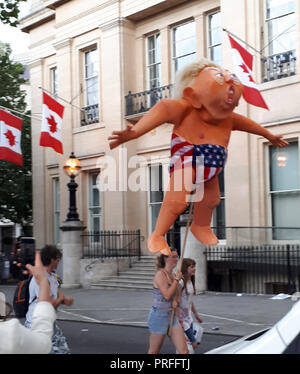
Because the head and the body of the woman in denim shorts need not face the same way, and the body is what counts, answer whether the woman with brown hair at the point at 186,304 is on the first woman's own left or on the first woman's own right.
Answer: on the first woman's own left

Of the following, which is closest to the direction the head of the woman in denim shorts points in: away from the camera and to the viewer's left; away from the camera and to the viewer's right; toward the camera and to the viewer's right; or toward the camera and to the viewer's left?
toward the camera and to the viewer's right

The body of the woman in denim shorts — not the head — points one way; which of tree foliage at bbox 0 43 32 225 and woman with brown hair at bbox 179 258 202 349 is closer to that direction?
the woman with brown hair
